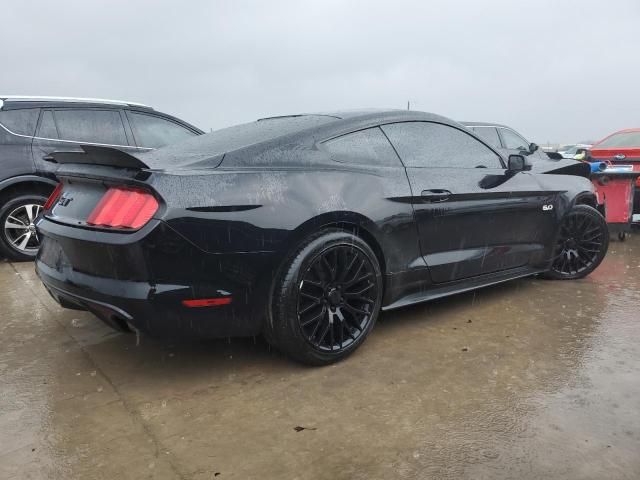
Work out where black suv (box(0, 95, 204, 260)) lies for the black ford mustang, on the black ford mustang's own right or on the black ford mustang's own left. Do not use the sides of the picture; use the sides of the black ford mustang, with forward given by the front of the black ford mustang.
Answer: on the black ford mustang's own left

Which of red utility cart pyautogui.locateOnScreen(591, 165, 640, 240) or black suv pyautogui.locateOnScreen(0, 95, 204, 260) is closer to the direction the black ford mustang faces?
the red utility cart

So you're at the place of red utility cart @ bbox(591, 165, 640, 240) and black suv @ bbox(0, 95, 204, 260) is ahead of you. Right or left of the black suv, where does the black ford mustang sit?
left

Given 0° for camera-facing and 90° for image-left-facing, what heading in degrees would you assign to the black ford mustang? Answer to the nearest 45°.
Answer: approximately 225°

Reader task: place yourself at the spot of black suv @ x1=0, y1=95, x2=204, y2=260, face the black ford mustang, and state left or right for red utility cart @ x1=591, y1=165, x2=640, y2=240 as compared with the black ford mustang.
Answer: left

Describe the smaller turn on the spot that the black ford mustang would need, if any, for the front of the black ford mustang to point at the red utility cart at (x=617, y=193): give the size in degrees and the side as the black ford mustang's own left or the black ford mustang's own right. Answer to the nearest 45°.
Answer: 0° — it already faces it
